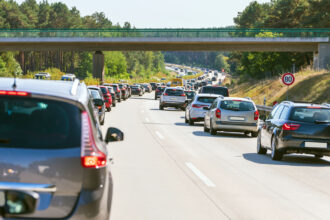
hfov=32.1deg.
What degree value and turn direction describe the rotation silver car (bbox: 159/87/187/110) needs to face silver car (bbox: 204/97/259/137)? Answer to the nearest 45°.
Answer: approximately 180°

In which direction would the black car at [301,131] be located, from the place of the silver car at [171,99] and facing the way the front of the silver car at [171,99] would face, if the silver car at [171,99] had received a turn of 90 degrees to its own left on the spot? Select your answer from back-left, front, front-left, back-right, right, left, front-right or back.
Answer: left

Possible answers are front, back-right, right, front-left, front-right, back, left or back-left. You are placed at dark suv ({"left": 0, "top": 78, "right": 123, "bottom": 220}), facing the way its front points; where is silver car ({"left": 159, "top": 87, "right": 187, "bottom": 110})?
front

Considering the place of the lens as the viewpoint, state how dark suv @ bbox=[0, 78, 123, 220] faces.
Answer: facing away from the viewer

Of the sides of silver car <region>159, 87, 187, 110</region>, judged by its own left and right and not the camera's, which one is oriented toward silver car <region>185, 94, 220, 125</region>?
back

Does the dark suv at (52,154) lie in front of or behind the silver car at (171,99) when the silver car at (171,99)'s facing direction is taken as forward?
behind

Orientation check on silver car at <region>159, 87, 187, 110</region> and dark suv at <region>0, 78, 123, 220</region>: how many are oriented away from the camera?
2

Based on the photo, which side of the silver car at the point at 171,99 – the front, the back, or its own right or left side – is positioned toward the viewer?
back

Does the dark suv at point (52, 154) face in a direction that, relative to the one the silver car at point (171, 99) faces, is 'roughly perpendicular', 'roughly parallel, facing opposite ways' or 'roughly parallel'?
roughly parallel

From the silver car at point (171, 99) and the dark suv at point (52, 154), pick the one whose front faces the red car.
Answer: the dark suv
